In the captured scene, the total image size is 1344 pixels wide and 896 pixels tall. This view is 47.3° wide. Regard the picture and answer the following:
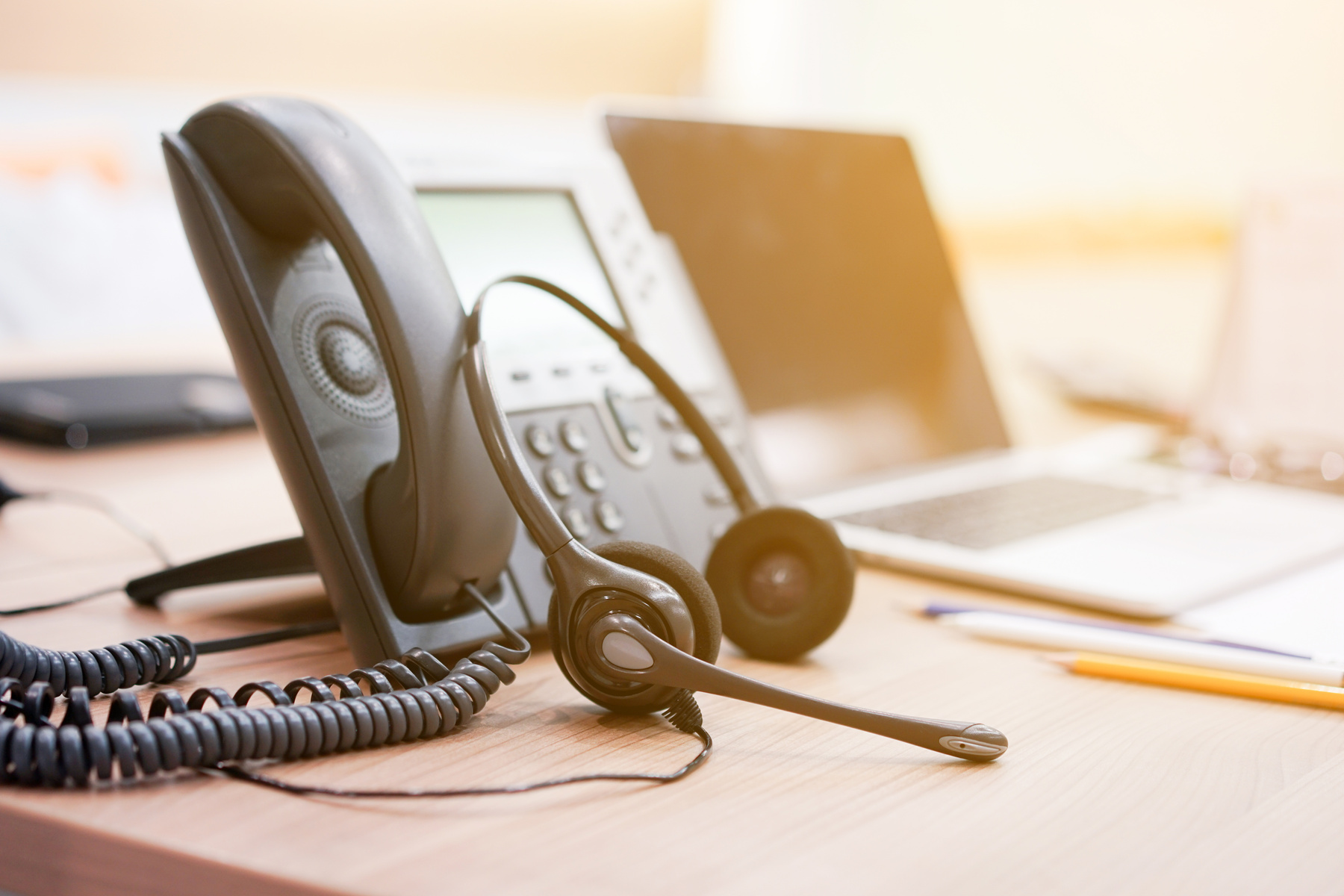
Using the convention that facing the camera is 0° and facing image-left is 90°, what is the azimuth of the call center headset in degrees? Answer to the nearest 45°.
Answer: approximately 315°

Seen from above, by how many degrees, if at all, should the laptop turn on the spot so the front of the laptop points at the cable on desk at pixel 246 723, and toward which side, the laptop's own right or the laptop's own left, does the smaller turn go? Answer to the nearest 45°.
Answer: approximately 45° to the laptop's own right

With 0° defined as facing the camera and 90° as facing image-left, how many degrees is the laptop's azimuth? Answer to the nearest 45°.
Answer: approximately 315°

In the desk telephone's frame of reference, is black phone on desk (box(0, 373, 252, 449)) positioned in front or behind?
behind

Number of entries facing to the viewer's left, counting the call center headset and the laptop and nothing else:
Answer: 0
